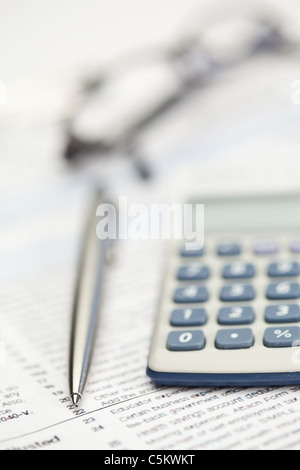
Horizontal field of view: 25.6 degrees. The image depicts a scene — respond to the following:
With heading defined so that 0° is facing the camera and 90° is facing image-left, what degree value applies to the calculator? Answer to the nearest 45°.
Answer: approximately 0°
